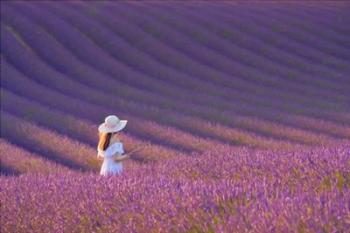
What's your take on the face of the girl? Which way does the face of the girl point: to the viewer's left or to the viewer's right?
to the viewer's right

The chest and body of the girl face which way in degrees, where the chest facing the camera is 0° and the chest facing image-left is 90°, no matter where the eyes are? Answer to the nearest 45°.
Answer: approximately 225°
